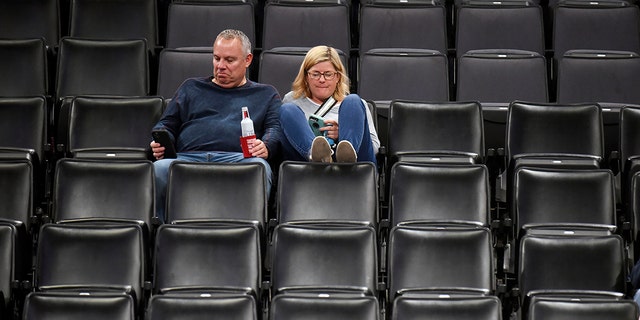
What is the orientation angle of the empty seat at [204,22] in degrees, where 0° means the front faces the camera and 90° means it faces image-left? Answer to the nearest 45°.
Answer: approximately 0°

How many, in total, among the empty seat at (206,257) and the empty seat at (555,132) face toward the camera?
2

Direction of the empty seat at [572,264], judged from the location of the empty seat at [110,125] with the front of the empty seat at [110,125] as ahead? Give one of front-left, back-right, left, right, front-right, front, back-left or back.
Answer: front-left

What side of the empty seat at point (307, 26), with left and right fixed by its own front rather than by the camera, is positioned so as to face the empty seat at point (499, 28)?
left

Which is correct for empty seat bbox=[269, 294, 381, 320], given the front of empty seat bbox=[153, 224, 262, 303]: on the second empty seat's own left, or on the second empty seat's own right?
on the second empty seat's own left
